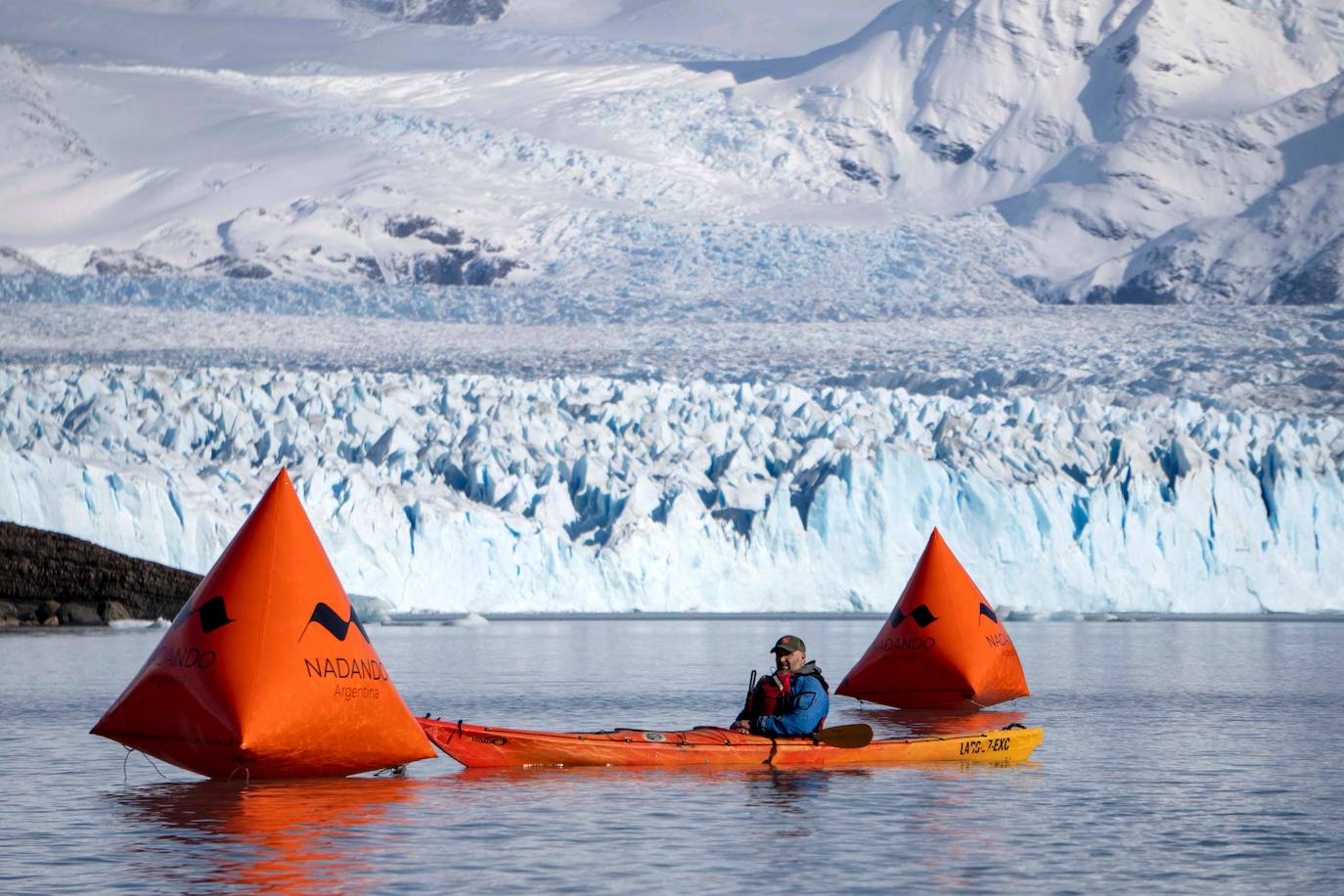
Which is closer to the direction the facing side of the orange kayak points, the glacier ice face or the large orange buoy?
the large orange buoy

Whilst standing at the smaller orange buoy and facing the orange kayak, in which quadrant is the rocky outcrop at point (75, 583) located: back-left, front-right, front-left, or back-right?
back-right

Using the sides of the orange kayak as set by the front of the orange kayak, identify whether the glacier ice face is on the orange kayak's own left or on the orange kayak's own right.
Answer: on the orange kayak's own right

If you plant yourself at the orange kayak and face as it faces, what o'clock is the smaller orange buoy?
The smaller orange buoy is roughly at 4 o'clock from the orange kayak.

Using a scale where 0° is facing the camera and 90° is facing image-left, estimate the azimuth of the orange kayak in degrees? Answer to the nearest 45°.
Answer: approximately 90°

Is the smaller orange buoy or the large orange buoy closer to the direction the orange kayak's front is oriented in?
the large orange buoy

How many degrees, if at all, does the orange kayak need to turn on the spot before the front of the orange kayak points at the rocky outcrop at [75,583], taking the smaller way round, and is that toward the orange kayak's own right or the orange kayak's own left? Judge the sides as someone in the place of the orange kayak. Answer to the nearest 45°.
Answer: approximately 45° to the orange kayak's own right
